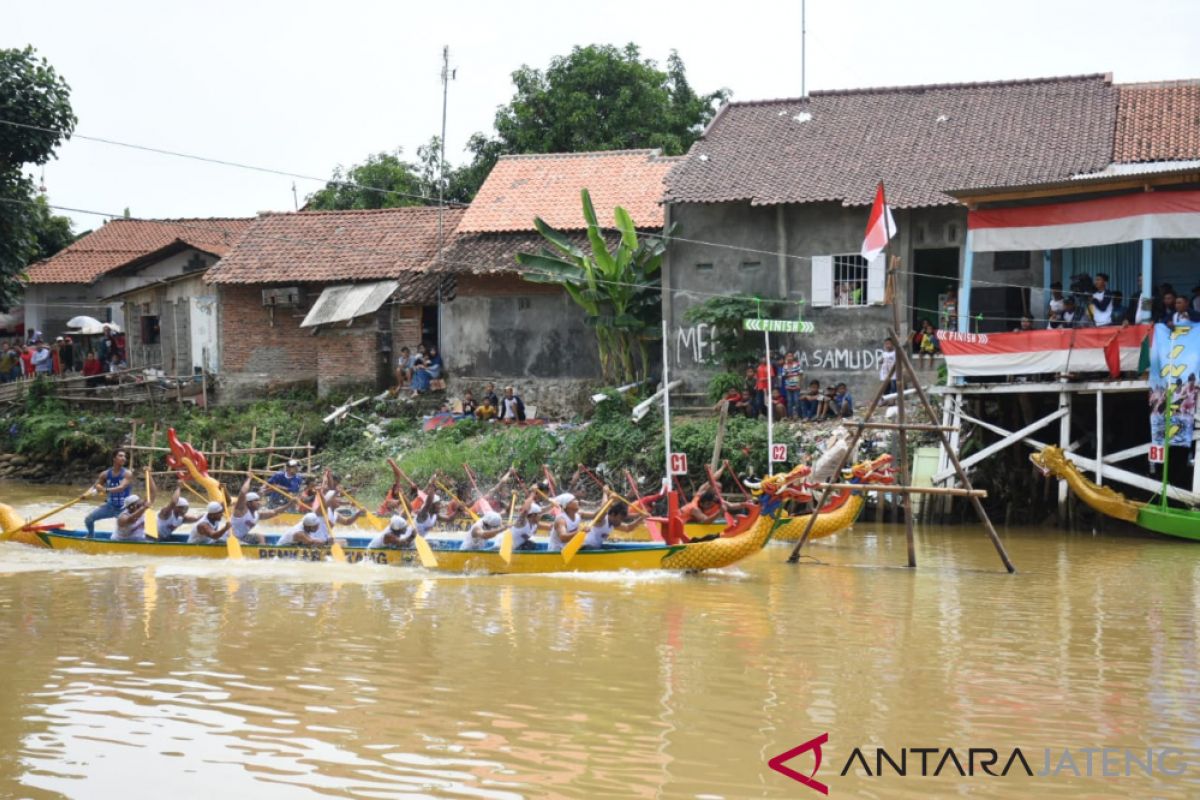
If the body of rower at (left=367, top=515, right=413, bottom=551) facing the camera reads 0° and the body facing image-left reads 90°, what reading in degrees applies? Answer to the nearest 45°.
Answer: approximately 270°

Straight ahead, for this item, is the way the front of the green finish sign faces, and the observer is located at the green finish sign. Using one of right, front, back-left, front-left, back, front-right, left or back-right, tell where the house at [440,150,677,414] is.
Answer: back-right

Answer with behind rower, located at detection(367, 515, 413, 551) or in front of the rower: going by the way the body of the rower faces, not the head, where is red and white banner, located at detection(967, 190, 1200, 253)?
in front

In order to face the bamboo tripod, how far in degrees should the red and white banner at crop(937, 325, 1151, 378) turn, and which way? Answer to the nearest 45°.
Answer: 0° — it already faces it

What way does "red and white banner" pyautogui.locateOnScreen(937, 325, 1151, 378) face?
toward the camera

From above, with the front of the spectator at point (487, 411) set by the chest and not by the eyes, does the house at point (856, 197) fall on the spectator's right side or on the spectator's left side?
on the spectator's left side

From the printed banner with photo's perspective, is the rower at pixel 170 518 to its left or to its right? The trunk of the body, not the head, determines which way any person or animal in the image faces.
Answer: on its right

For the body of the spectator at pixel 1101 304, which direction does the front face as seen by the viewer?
toward the camera

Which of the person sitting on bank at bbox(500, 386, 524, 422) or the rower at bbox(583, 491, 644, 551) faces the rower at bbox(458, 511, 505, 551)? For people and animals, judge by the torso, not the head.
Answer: the person sitting on bank

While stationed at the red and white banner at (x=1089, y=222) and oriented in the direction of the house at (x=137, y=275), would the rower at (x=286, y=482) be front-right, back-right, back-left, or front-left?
front-left

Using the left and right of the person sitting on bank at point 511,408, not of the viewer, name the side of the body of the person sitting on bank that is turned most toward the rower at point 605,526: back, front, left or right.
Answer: front

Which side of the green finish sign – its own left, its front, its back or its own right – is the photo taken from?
front

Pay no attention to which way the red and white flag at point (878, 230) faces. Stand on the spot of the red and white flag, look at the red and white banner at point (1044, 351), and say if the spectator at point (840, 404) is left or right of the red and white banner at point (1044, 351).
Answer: left

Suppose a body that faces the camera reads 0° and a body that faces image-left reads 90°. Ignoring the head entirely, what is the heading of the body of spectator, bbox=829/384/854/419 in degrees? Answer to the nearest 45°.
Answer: approximately 0°

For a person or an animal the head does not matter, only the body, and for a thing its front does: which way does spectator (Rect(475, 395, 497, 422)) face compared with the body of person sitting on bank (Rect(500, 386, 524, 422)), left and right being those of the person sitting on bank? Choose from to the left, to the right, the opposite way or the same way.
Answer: the same way

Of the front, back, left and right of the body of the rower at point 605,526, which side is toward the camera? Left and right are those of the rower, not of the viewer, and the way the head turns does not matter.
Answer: right

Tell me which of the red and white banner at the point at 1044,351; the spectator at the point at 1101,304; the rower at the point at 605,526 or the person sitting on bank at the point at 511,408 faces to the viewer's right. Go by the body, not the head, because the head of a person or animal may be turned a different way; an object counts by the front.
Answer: the rower

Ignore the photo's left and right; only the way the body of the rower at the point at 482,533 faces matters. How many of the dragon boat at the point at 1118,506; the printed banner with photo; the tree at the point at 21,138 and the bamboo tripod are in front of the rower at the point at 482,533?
3
